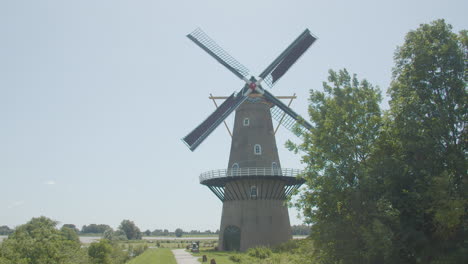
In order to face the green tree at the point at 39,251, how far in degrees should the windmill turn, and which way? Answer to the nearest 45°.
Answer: approximately 45° to its right

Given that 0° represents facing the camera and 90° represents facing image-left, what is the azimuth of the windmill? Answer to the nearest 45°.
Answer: approximately 0°

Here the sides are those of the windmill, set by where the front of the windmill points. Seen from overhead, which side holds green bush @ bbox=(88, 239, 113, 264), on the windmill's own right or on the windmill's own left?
on the windmill's own right
